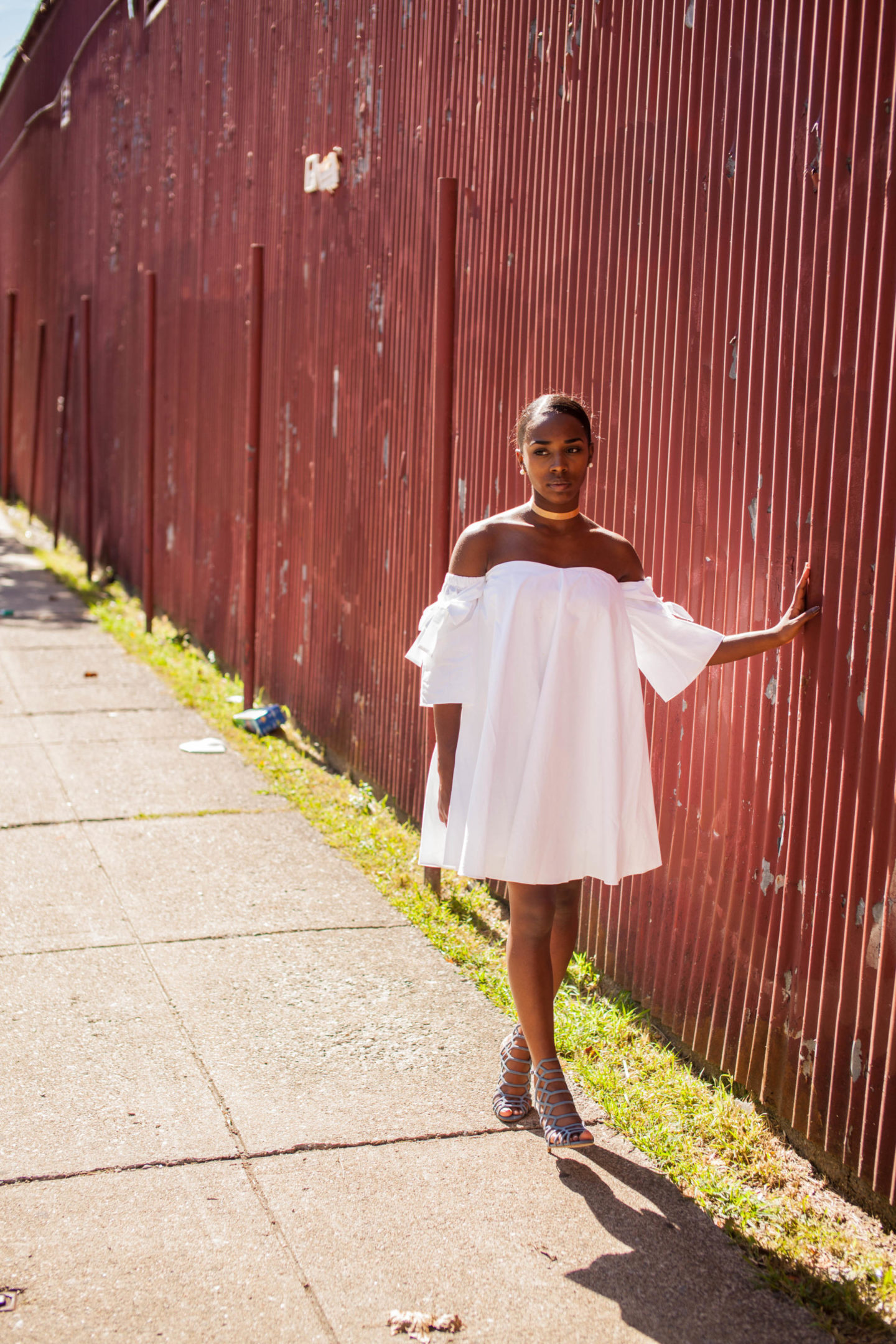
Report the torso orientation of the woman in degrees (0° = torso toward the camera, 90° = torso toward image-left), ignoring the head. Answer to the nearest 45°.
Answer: approximately 0°

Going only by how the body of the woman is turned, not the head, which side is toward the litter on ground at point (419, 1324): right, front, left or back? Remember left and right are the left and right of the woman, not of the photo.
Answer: front

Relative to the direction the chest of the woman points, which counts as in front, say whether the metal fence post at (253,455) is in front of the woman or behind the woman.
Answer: behind

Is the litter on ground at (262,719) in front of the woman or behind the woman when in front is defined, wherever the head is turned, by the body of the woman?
behind
